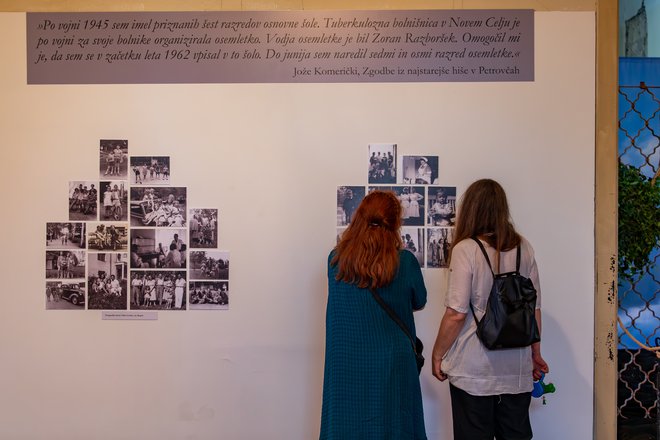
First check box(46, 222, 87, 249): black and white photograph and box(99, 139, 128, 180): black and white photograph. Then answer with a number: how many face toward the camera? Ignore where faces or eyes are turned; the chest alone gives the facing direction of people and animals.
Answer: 2

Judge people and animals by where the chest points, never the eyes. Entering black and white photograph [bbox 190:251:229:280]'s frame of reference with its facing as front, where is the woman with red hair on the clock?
The woman with red hair is roughly at 11 o'clock from the black and white photograph.

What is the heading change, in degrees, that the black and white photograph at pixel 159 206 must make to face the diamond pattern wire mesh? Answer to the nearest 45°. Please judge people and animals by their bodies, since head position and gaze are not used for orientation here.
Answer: approximately 90° to its left

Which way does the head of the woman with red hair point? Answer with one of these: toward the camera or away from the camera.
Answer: away from the camera

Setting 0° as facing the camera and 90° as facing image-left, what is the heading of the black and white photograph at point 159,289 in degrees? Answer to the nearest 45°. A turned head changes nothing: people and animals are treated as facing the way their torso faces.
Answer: approximately 0°
